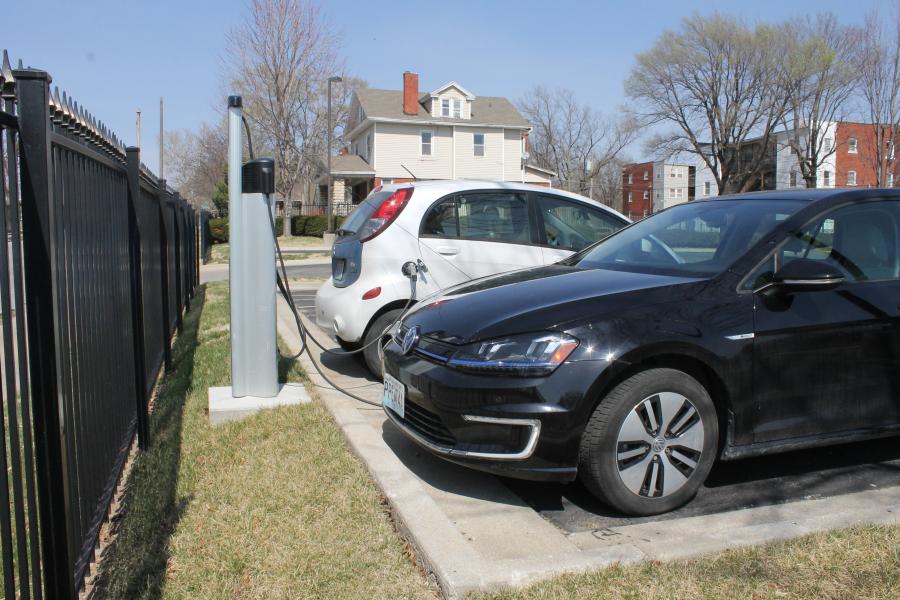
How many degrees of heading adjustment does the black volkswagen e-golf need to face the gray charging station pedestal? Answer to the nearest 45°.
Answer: approximately 45° to its right

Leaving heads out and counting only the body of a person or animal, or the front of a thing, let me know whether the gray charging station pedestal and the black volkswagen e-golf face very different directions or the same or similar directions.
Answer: very different directions

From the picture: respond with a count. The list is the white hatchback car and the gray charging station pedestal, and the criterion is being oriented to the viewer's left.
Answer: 0

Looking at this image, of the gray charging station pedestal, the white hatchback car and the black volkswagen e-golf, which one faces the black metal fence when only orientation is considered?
the black volkswagen e-golf

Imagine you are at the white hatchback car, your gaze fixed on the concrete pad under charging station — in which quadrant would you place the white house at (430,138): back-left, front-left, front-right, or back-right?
back-right

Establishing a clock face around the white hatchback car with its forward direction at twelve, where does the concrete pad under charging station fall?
The concrete pad under charging station is roughly at 6 o'clock from the white hatchback car.

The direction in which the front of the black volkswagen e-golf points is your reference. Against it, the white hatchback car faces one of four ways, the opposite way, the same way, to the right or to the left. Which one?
the opposite way

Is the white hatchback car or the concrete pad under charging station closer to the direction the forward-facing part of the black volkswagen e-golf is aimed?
the concrete pad under charging station

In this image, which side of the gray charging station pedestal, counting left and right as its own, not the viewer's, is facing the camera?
right

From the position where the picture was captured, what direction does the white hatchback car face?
facing away from the viewer and to the right of the viewer
